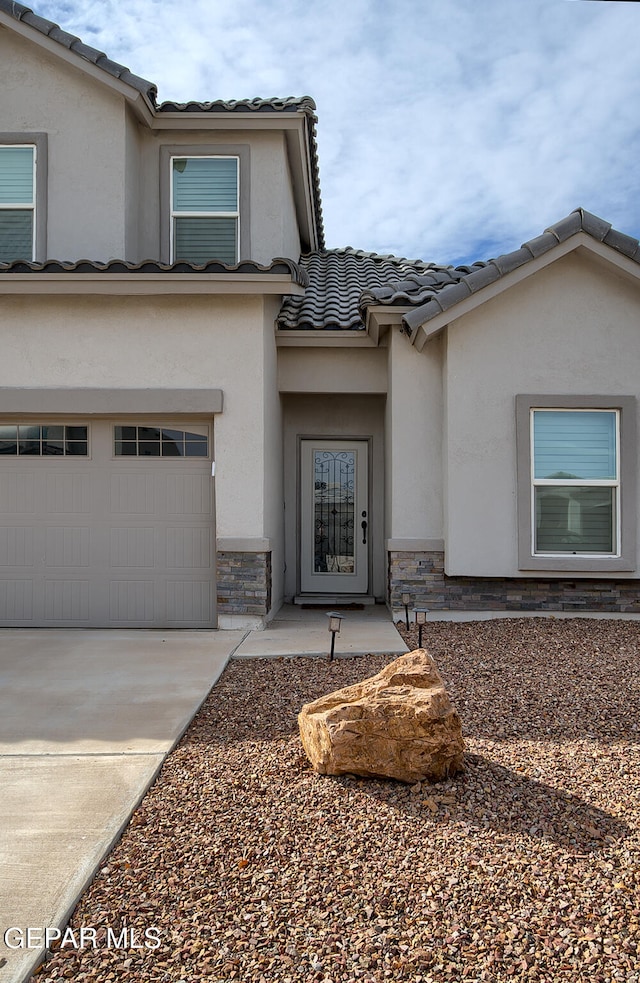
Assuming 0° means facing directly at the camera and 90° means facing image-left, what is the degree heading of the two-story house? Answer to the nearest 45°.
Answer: approximately 0°

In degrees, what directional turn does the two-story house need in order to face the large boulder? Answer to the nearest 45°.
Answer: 0° — it already faces it
